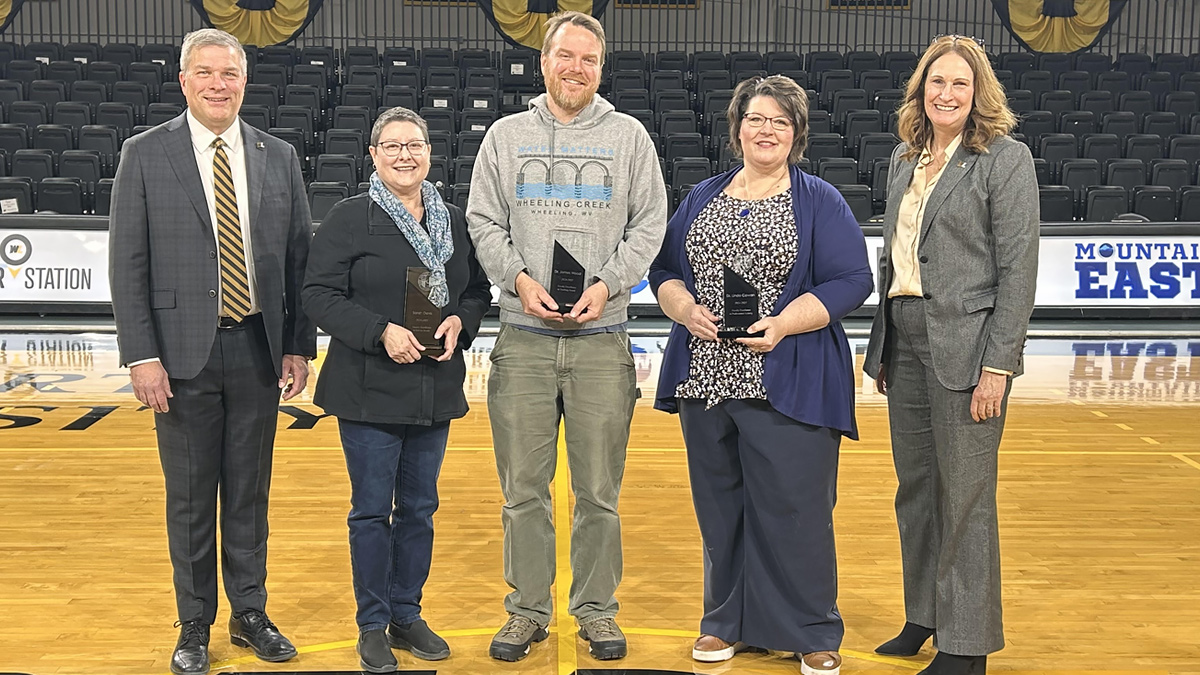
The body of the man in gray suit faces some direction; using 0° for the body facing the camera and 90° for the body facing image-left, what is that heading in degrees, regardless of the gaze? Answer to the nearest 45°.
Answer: approximately 0°

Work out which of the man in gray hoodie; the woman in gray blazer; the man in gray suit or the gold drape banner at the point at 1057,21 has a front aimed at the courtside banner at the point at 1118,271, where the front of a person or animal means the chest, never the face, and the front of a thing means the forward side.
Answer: the gold drape banner

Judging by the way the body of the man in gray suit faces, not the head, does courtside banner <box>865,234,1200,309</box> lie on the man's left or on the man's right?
on the man's left

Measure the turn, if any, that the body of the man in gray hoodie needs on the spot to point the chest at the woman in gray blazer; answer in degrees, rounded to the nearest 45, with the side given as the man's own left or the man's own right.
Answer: approximately 90° to the man's own left

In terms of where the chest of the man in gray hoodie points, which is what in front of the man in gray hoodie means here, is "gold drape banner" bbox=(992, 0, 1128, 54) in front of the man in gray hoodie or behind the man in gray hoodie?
behind

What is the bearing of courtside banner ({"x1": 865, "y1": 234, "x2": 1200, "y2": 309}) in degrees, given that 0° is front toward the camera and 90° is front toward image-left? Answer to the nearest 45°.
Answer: approximately 0°

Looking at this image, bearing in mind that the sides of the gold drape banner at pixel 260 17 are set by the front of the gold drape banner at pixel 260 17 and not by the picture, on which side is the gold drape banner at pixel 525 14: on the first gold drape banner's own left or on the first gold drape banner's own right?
on the first gold drape banner's own left

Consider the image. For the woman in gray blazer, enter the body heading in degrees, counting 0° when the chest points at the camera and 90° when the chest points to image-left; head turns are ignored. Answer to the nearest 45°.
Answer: approximately 45°

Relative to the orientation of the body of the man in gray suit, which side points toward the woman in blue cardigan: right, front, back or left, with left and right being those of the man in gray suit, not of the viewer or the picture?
left
